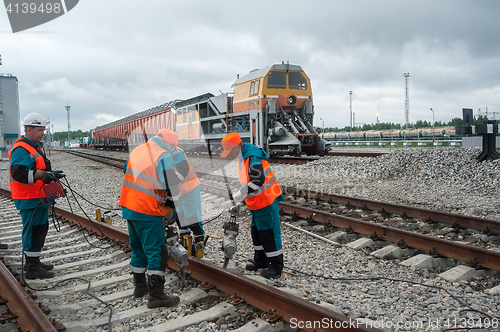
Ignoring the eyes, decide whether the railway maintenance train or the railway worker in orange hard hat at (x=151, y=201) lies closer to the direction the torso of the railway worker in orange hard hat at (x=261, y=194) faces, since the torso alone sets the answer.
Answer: the railway worker in orange hard hat

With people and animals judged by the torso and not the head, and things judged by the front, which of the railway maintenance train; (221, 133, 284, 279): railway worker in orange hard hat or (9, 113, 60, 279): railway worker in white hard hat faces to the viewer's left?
(221, 133, 284, 279): railway worker in orange hard hat

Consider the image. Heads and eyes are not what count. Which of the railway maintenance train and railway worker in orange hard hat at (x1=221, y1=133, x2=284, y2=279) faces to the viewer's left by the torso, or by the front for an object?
the railway worker in orange hard hat

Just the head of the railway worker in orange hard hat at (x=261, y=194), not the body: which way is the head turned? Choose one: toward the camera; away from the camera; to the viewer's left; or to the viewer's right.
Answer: to the viewer's left

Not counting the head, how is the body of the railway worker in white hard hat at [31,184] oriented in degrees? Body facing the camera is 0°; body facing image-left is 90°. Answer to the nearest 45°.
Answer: approximately 270°

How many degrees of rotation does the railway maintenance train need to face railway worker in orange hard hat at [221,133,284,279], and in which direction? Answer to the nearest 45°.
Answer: approximately 45° to its right

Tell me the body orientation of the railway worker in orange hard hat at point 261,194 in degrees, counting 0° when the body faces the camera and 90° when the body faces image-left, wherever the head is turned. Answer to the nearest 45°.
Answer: approximately 90°

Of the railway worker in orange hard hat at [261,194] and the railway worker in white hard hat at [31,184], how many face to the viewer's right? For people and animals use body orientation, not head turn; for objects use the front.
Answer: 1

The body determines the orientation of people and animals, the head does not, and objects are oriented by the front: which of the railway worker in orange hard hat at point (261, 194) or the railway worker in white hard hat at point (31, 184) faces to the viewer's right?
the railway worker in white hard hat at point (31, 184)

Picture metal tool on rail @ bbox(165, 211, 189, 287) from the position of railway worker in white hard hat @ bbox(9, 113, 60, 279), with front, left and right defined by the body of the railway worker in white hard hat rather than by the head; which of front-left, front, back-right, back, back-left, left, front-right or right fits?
front-right

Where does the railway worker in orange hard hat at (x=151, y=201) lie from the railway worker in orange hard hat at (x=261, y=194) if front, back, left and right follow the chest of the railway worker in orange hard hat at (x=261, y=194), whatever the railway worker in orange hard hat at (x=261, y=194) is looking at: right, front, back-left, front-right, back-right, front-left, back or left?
front-left

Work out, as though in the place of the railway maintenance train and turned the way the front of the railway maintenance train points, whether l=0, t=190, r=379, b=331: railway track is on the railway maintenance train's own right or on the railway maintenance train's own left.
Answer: on the railway maintenance train's own right
